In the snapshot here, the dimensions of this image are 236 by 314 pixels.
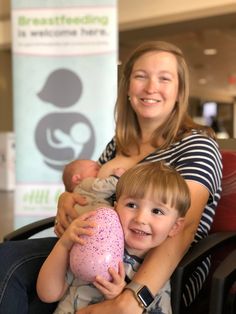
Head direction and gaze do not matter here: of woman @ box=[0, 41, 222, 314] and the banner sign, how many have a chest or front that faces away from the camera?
0

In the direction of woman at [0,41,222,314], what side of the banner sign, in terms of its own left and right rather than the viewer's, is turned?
front

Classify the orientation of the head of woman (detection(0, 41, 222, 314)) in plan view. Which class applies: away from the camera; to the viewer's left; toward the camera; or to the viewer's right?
toward the camera

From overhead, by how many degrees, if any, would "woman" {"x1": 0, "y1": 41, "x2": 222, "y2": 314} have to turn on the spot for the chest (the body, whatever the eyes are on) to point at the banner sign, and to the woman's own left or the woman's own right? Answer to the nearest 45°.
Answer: approximately 135° to the woman's own right

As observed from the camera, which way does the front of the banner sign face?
facing the viewer

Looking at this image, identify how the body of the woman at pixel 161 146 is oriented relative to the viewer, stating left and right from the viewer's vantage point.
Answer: facing the viewer and to the left of the viewer
